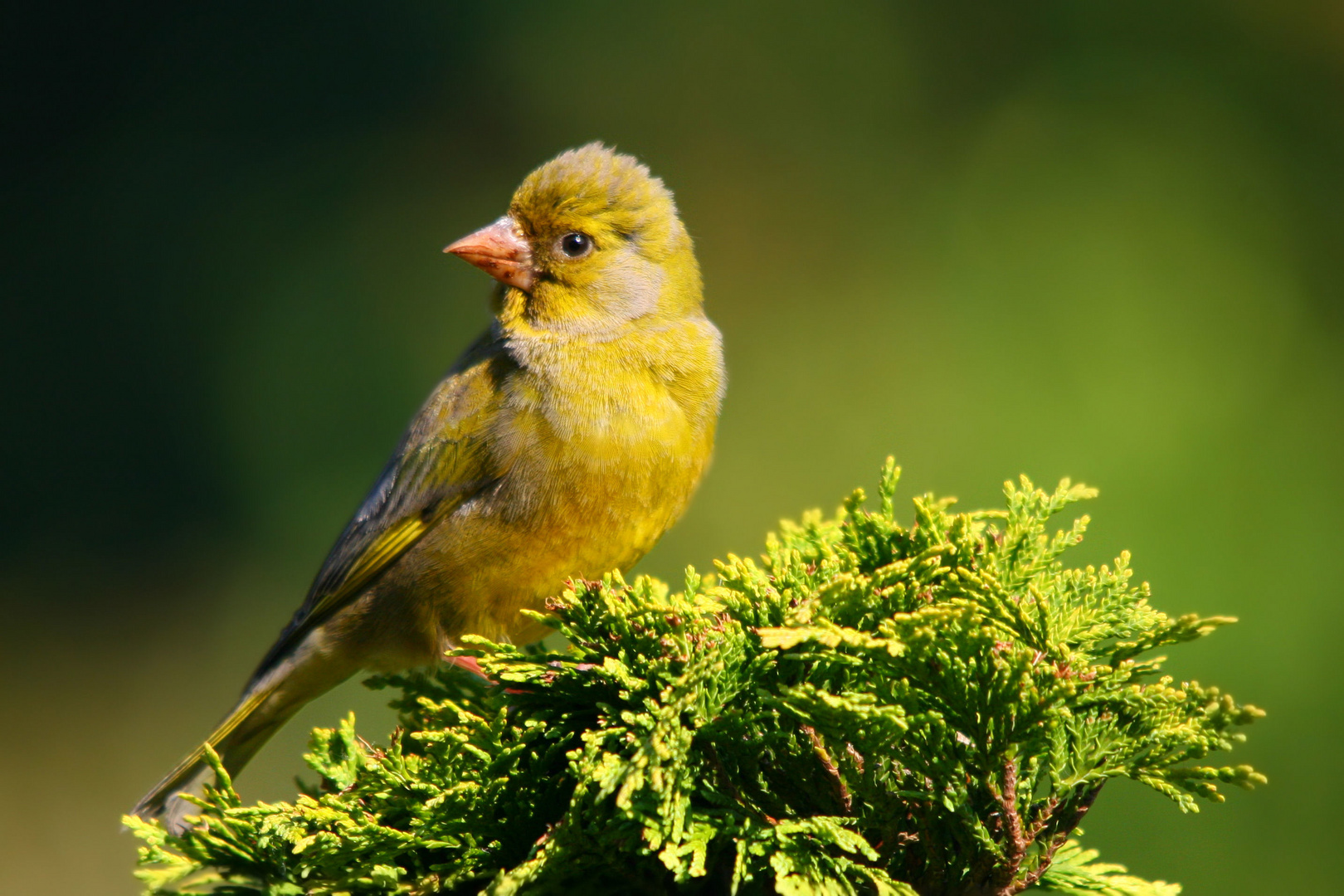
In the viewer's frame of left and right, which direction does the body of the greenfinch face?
facing the viewer and to the right of the viewer
